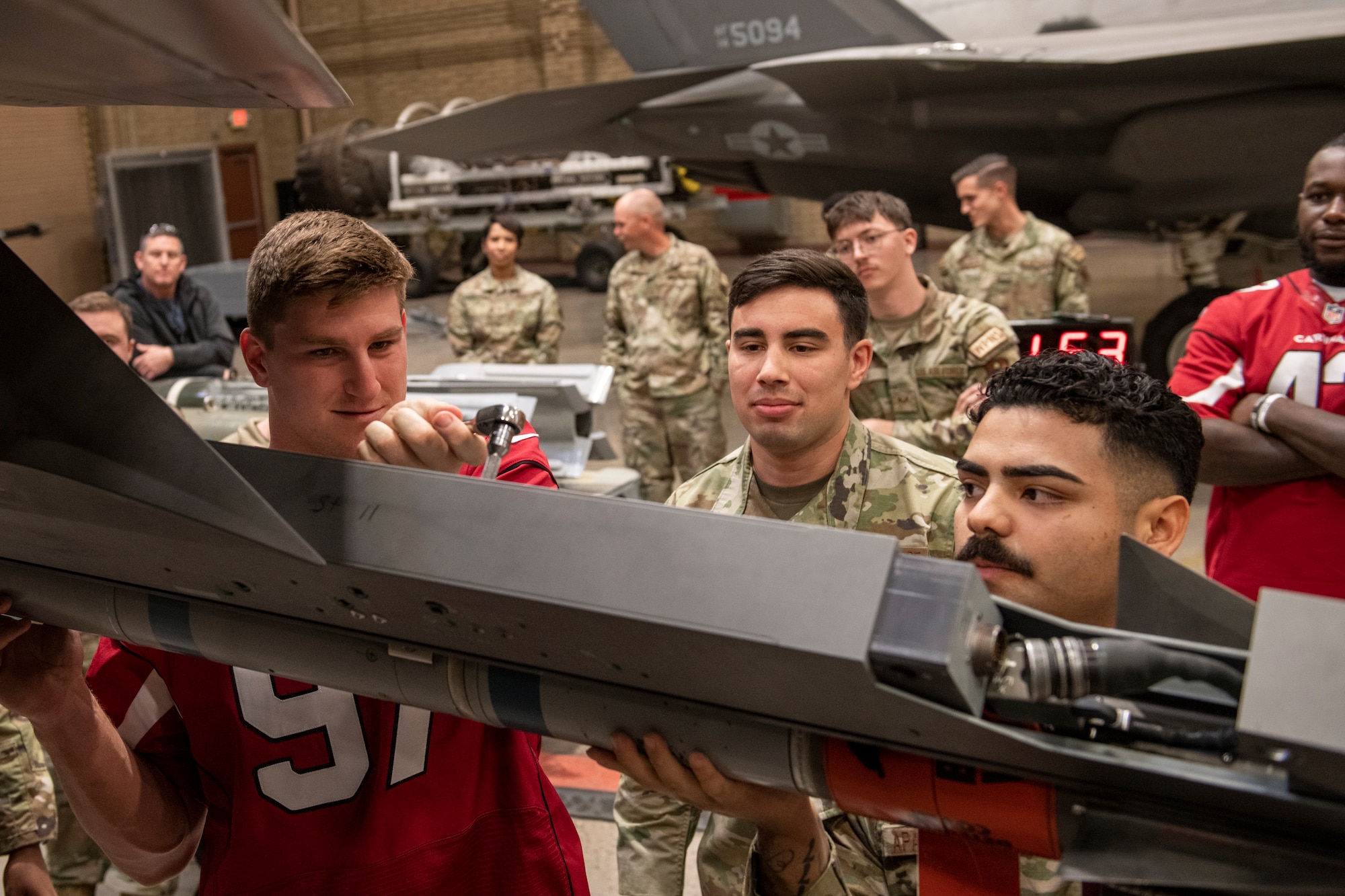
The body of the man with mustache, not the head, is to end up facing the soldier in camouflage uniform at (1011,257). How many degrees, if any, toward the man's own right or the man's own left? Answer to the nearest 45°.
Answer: approximately 135° to the man's own right

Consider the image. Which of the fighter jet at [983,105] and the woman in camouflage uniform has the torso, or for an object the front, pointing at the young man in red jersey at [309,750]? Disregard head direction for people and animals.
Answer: the woman in camouflage uniform

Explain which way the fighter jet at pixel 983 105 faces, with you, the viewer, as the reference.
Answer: facing to the right of the viewer

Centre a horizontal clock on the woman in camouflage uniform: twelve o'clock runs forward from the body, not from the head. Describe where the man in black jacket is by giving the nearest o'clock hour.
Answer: The man in black jacket is roughly at 2 o'clock from the woman in camouflage uniform.

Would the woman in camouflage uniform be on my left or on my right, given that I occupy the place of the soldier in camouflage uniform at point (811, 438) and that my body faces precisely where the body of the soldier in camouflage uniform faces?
on my right

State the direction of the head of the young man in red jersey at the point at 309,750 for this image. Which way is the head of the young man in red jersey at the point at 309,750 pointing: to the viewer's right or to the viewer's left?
to the viewer's right

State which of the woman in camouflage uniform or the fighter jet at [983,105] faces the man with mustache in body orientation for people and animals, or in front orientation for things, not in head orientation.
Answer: the woman in camouflage uniform

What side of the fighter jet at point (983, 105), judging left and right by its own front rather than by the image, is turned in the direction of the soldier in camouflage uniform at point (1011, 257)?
right

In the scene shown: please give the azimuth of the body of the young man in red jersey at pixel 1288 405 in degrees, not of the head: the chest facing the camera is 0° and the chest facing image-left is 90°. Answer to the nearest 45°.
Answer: approximately 0°

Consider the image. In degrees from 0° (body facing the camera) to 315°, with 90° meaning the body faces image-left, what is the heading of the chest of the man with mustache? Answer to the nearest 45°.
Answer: approximately 45°

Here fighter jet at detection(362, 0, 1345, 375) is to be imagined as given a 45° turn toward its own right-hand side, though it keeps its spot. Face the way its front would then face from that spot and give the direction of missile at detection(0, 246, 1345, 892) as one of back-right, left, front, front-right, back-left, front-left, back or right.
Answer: front-right

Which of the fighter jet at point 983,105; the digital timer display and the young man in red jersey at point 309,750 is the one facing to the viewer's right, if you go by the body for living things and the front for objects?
the fighter jet
